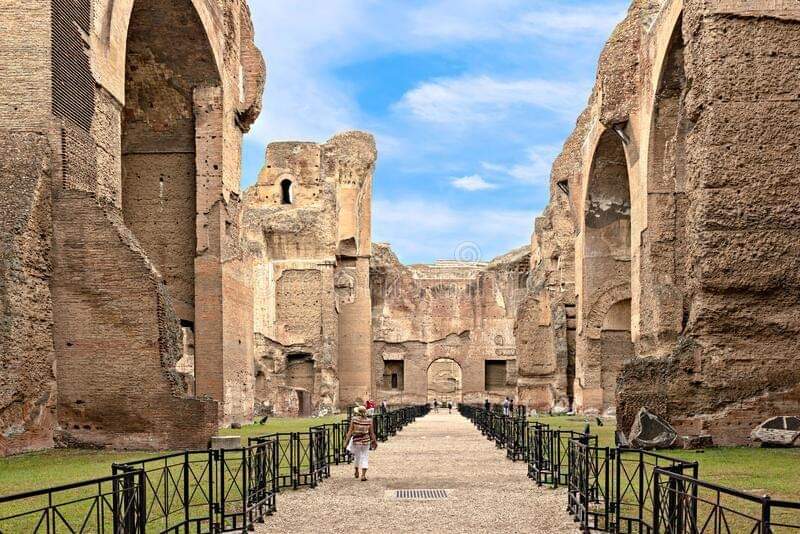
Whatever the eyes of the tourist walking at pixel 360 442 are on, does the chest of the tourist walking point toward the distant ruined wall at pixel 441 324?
yes

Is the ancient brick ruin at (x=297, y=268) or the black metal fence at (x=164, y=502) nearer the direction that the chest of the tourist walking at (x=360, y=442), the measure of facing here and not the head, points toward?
the ancient brick ruin

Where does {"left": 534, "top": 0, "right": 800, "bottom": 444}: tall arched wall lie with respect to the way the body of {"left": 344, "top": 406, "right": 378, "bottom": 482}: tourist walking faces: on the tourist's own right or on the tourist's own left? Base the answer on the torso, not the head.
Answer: on the tourist's own right

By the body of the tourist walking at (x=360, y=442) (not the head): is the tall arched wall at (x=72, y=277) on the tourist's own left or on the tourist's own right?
on the tourist's own left

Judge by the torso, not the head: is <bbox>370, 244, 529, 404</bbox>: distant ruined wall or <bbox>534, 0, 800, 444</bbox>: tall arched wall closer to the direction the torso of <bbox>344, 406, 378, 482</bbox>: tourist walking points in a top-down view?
the distant ruined wall

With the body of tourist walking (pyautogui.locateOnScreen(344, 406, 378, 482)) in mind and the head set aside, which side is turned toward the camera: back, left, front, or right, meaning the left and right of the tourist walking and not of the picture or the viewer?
back

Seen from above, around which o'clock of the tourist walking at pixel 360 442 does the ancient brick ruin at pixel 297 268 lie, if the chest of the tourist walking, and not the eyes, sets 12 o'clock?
The ancient brick ruin is roughly at 12 o'clock from the tourist walking.
